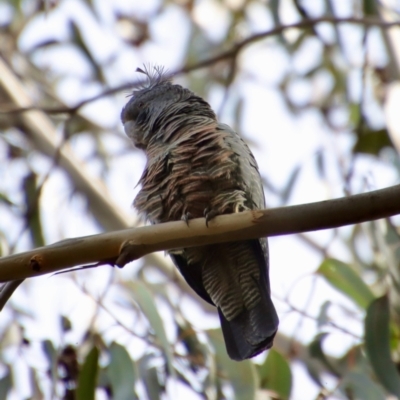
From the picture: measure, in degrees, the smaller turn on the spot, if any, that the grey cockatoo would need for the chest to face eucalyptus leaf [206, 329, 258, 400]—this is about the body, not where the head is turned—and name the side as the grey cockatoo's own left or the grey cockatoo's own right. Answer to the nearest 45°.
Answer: approximately 135° to the grey cockatoo's own right
